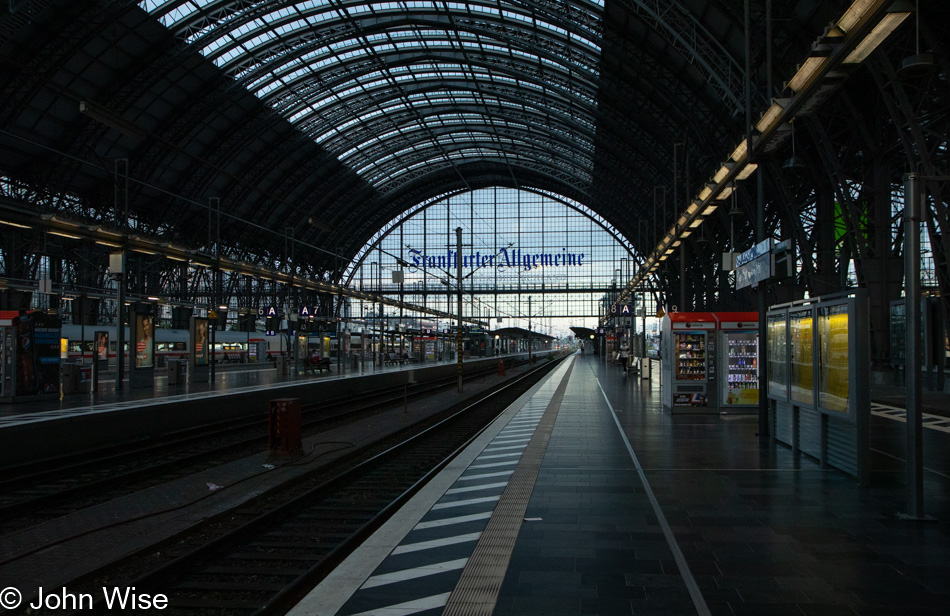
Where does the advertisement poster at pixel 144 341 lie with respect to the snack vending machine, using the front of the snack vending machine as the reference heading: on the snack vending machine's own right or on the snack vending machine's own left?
on the snack vending machine's own right

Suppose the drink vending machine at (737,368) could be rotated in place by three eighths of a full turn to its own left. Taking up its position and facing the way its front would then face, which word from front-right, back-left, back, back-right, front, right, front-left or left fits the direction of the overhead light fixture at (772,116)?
back-right

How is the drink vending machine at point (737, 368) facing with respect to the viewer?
toward the camera

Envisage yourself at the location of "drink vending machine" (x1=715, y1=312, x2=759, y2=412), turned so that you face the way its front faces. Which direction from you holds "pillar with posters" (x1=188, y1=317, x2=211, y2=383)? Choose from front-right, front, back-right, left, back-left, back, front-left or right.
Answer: right

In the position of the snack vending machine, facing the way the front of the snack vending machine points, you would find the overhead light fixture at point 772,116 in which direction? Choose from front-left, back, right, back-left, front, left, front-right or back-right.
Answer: front

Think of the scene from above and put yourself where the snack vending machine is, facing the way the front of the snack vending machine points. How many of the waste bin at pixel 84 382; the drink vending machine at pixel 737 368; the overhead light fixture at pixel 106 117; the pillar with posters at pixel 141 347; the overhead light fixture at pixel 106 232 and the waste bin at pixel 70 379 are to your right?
5

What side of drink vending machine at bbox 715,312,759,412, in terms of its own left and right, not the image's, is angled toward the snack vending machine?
right

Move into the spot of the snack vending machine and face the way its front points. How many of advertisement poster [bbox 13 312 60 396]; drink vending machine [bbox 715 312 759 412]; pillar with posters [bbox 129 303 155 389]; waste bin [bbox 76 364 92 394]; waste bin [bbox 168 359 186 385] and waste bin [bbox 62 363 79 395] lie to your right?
5

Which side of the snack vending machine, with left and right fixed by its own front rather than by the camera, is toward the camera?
front

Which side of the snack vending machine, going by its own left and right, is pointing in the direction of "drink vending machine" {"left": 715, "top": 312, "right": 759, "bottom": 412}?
left
